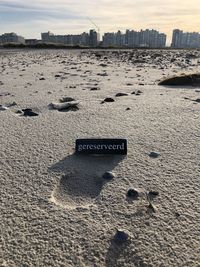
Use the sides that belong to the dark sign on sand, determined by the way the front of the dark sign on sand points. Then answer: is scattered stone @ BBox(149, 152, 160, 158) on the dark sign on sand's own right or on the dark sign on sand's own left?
on the dark sign on sand's own left

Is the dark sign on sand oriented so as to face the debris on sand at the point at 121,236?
yes

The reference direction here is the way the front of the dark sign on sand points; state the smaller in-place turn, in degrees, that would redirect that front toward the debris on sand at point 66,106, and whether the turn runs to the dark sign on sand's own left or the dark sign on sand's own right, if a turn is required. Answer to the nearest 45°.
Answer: approximately 180°

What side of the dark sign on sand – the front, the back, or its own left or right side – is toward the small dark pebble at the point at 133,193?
front

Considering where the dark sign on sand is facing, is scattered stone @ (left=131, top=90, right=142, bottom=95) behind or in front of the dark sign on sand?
behind

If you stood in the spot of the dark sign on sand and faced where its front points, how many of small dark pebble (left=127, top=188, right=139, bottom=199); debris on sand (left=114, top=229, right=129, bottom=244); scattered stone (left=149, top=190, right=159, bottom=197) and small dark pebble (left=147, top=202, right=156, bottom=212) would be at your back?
0

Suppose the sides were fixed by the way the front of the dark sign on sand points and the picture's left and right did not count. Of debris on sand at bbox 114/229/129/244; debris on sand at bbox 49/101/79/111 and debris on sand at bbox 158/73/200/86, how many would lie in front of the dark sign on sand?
1

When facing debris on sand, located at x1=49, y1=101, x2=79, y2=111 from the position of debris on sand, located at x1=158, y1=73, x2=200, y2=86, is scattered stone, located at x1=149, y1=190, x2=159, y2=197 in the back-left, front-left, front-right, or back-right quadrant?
front-left

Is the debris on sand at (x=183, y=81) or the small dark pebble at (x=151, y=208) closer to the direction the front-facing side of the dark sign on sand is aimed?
the small dark pebble

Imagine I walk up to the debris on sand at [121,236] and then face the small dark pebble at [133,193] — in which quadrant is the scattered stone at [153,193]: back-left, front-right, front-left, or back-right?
front-right

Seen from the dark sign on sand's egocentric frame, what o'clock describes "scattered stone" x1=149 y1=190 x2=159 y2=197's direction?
The scattered stone is roughly at 11 o'clock from the dark sign on sand.

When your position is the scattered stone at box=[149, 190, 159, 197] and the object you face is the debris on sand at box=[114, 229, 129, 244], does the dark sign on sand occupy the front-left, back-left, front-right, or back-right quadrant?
back-right

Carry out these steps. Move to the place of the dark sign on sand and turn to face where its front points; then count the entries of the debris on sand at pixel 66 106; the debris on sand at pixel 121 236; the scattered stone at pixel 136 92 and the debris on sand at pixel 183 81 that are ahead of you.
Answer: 1

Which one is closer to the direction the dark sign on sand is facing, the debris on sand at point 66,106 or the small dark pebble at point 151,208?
the small dark pebble
